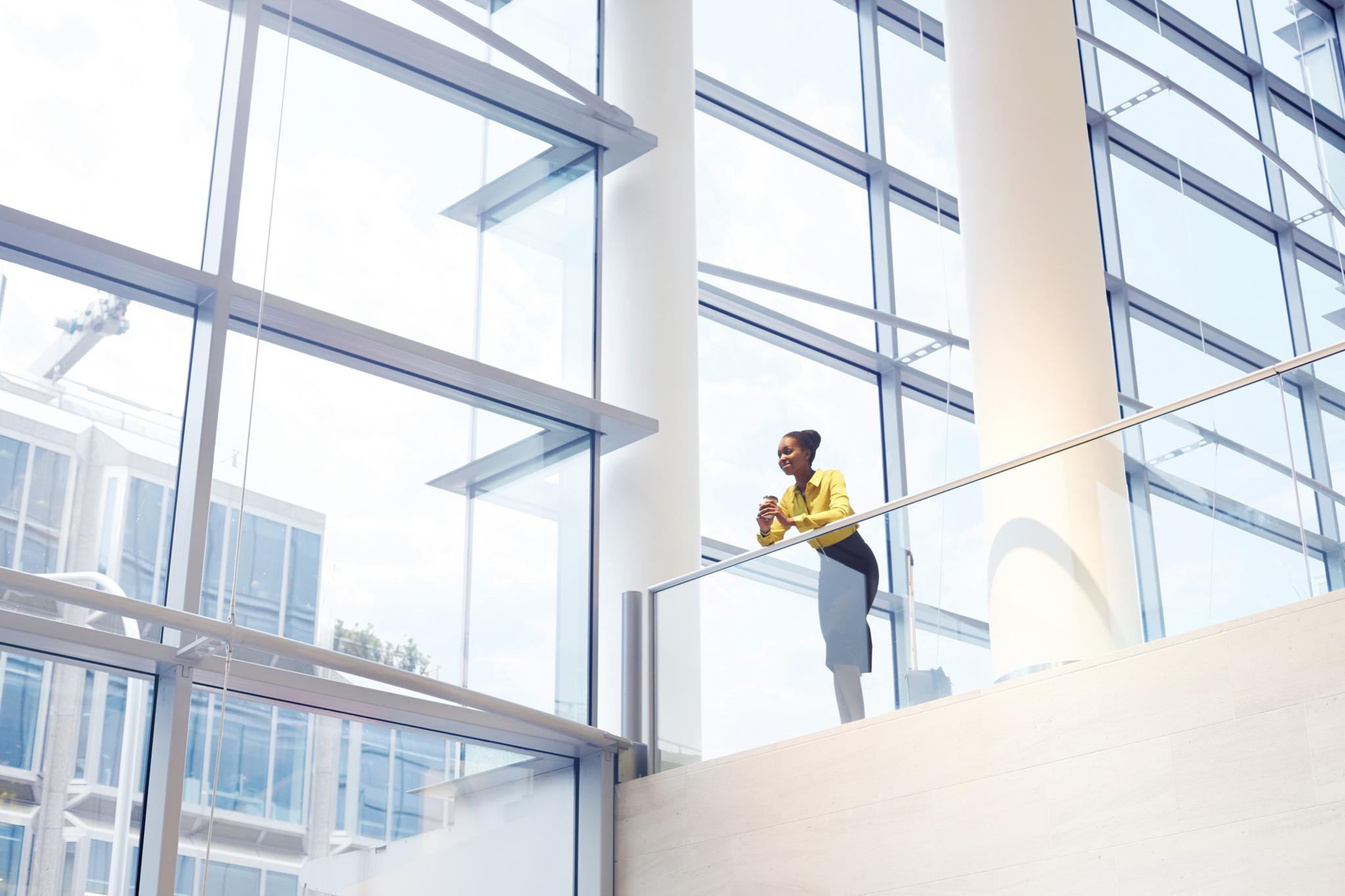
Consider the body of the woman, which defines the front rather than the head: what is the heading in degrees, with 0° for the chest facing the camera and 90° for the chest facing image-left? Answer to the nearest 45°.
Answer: approximately 45°

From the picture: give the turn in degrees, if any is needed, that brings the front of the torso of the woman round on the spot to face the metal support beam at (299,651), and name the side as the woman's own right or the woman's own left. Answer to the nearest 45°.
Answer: approximately 45° to the woman's own right

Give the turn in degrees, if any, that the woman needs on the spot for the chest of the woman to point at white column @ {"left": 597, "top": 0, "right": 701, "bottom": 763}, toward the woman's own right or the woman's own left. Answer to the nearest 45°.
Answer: approximately 90° to the woman's own right

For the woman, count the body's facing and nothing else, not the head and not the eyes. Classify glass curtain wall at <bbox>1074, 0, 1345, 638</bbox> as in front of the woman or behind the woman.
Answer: behind
